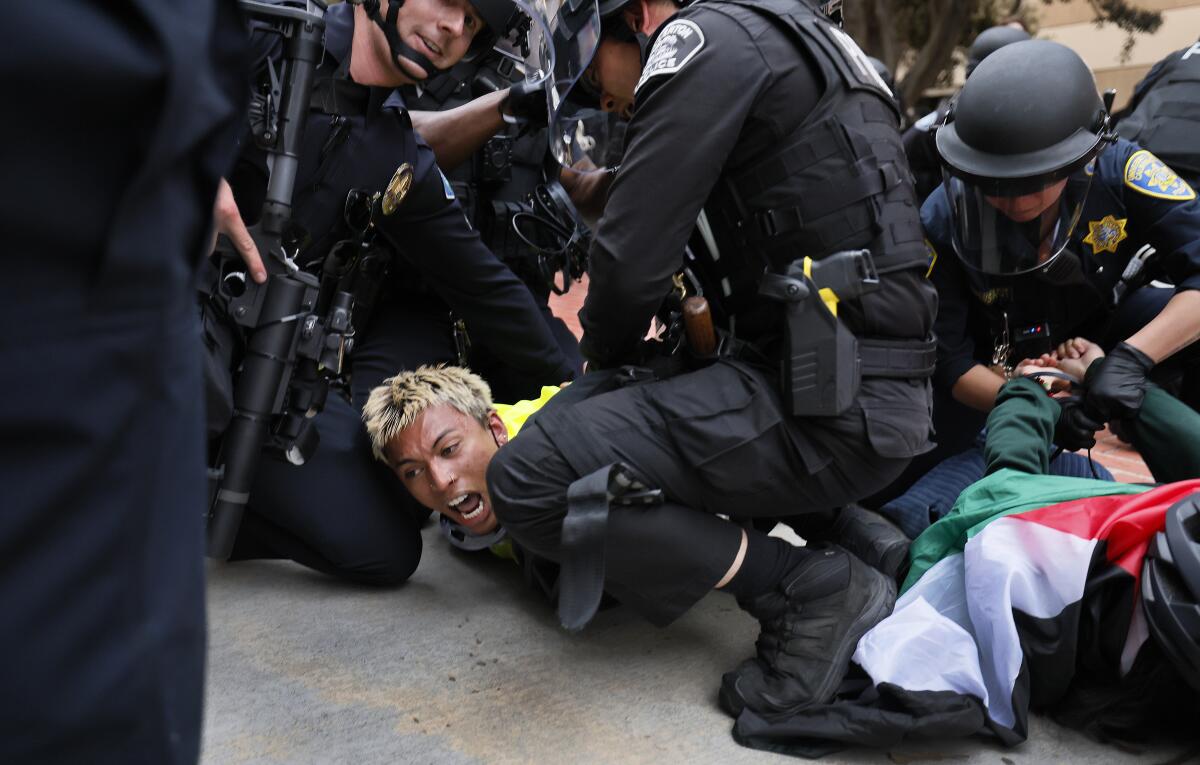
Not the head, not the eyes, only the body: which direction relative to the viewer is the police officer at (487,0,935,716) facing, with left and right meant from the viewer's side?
facing to the left of the viewer

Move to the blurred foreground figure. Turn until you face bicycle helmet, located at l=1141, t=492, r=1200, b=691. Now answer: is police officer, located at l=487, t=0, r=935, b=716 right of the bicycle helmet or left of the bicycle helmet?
left

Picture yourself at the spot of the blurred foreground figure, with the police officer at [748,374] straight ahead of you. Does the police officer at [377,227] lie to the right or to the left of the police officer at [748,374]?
left

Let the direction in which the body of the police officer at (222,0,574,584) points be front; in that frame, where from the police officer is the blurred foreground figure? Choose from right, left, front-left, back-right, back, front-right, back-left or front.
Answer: front-right

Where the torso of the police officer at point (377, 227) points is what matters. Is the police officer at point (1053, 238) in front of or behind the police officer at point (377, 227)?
in front

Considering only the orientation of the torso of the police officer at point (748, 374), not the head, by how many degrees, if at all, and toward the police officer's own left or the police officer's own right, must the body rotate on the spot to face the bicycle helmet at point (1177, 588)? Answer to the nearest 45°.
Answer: approximately 135° to the police officer's own left

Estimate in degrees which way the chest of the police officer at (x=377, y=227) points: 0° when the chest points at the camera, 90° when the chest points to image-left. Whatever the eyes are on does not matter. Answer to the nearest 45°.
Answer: approximately 315°

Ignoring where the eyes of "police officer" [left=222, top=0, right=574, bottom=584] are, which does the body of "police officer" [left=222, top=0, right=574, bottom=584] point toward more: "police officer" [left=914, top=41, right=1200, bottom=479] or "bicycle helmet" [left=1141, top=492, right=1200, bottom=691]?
the bicycle helmet

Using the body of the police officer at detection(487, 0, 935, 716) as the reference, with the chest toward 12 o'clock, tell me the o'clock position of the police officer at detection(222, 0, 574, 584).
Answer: the police officer at detection(222, 0, 574, 584) is roughly at 1 o'clock from the police officer at detection(487, 0, 935, 716).

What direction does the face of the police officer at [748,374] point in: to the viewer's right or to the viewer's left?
to the viewer's left

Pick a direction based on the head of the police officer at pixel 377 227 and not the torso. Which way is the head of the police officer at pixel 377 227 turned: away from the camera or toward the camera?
toward the camera

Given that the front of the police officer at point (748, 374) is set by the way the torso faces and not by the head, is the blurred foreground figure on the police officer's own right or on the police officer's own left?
on the police officer's own left

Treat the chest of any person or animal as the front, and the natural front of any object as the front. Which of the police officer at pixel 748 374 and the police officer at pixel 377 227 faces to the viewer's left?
the police officer at pixel 748 374

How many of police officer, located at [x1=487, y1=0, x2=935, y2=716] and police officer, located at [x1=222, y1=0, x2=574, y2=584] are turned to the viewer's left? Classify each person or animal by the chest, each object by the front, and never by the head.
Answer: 1

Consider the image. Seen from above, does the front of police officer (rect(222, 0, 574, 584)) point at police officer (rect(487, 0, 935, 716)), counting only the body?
yes

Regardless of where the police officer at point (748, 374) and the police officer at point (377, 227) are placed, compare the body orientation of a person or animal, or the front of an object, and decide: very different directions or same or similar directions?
very different directions

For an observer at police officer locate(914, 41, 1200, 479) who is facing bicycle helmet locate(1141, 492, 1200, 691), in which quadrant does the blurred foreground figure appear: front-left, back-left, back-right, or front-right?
front-right

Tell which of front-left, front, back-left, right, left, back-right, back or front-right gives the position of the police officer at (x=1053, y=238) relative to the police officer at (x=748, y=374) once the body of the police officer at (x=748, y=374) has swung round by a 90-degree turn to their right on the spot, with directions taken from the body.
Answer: front-right
